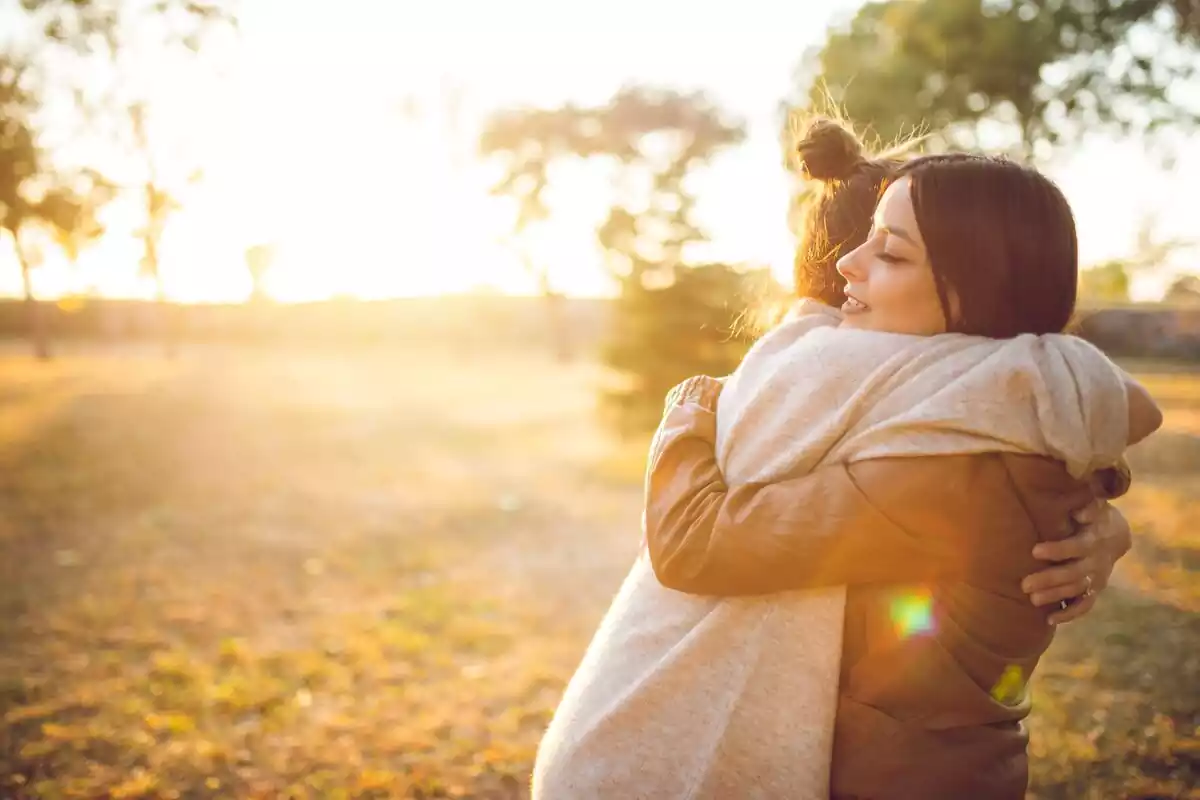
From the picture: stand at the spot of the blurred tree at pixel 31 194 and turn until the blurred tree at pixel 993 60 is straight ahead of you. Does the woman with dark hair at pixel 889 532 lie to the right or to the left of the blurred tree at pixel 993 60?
right

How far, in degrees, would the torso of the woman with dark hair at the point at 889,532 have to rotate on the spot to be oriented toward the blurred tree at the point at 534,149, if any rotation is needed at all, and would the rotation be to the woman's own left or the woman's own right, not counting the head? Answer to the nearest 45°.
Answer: approximately 90° to the woman's own right

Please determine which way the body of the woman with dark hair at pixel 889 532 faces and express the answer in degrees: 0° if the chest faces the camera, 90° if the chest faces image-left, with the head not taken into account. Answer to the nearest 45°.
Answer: approximately 90°

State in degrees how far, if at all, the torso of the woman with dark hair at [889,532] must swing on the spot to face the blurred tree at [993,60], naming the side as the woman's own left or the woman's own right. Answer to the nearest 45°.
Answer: approximately 90° to the woman's own right

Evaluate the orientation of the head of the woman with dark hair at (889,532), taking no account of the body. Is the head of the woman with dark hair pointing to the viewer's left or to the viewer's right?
to the viewer's left

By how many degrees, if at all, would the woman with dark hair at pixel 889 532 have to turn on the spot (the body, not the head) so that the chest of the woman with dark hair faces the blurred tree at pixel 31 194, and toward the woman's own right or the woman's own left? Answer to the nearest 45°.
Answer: approximately 45° to the woman's own right
